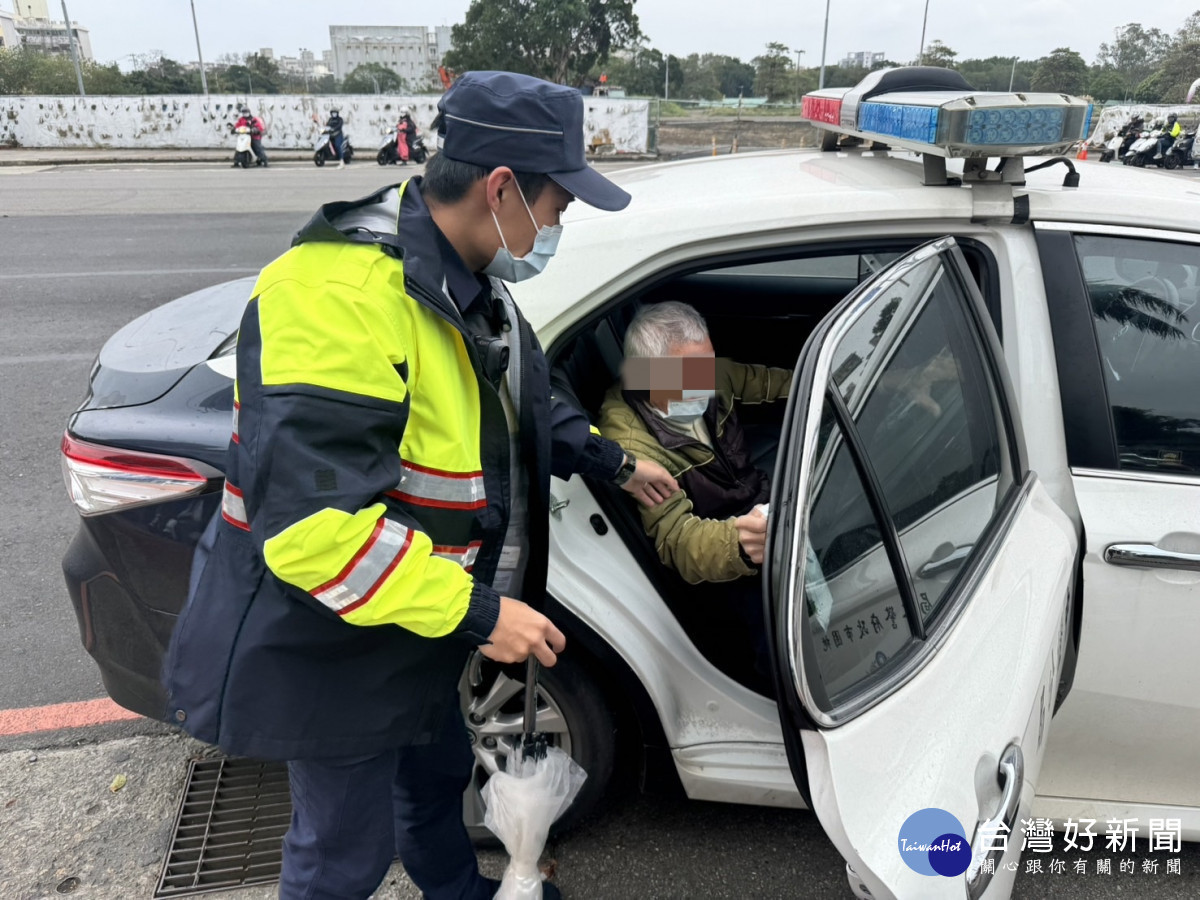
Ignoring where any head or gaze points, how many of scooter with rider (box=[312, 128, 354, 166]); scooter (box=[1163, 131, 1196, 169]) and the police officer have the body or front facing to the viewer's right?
1

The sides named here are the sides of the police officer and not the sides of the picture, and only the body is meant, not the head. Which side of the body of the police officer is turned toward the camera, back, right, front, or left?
right

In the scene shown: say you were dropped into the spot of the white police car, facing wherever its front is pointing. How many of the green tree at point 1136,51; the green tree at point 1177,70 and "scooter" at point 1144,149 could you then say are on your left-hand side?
3

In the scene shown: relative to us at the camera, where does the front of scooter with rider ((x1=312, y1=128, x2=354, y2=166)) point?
facing the viewer and to the left of the viewer

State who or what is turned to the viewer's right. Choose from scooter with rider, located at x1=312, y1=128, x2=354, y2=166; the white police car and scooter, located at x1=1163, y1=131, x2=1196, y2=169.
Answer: the white police car

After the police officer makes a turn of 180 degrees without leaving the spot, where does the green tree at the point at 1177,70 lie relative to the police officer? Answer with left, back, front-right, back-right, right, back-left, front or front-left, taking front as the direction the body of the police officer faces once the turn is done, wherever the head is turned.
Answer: back-right

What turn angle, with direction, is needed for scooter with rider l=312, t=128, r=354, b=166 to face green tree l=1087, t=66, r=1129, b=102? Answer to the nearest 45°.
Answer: approximately 135° to its left

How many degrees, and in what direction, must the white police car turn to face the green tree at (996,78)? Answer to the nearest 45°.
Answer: approximately 90° to its left

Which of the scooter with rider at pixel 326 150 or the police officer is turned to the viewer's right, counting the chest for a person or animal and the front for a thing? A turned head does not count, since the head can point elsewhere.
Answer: the police officer

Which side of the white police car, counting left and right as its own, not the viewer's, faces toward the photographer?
right

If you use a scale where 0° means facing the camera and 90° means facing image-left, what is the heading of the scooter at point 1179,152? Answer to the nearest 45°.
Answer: approximately 45°

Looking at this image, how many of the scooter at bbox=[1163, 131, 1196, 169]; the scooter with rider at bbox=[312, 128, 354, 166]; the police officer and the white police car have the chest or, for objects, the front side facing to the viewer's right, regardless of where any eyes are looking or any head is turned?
2

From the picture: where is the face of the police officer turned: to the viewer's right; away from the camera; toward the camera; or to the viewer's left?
to the viewer's right

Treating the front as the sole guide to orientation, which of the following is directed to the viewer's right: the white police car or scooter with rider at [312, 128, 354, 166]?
the white police car

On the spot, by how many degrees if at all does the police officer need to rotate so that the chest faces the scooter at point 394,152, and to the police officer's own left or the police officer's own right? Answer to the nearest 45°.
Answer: approximately 90° to the police officer's own left
